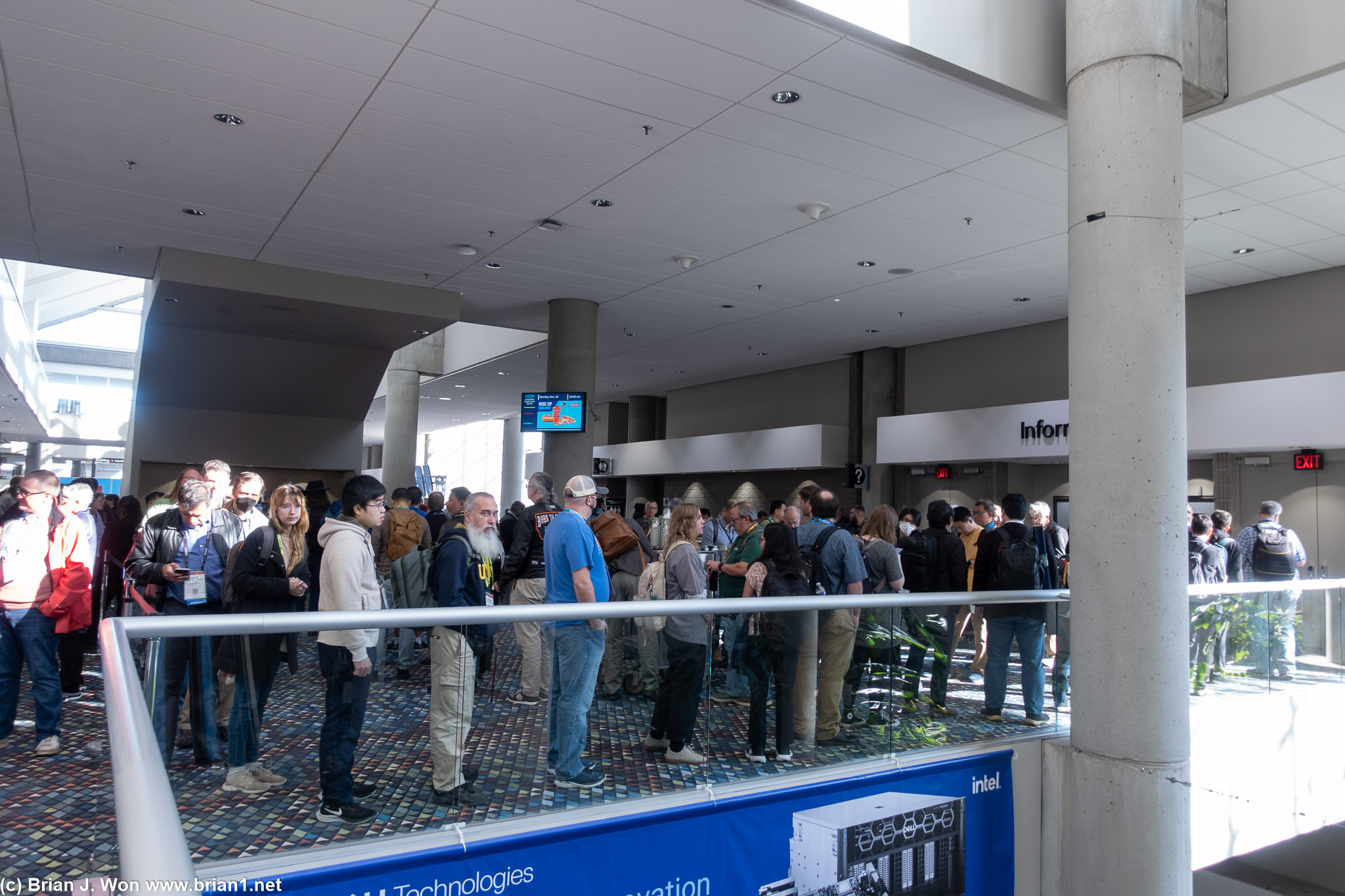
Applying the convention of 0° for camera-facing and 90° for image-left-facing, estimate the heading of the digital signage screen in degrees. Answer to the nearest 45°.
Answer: approximately 0°

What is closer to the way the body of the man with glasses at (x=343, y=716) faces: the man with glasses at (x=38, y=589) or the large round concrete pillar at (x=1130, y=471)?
the large round concrete pillar

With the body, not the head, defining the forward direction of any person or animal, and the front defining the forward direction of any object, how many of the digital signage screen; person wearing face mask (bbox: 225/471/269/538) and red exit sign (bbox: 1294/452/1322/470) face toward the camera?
3

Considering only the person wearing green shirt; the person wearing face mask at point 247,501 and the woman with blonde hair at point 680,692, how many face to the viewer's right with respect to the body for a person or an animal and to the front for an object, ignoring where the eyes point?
1

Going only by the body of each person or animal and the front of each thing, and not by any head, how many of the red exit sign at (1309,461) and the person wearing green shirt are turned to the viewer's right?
0

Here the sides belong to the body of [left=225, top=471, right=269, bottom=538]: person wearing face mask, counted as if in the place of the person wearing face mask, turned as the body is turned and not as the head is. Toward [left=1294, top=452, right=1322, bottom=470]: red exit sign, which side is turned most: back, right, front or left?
left

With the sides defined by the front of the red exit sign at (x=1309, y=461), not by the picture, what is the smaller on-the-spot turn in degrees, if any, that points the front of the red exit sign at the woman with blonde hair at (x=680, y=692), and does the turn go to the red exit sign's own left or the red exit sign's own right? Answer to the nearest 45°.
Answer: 0° — it already faces them

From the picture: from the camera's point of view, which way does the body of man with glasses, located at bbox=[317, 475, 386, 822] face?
to the viewer's right
